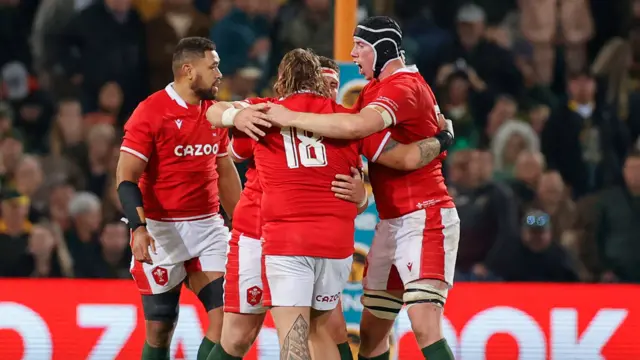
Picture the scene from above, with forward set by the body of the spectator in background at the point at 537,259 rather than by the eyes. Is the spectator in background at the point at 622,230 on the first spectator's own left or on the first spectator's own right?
on the first spectator's own left

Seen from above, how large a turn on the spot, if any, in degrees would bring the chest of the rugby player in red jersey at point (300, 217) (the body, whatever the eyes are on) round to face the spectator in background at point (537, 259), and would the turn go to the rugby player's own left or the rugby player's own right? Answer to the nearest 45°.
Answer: approximately 45° to the rugby player's own right

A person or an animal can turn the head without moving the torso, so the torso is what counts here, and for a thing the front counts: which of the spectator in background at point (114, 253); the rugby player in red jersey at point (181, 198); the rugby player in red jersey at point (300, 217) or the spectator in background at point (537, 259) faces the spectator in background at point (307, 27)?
the rugby player in red jersey at point (300, 217)

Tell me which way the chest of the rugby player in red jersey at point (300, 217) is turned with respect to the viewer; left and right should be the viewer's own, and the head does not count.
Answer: facing away from the viewer

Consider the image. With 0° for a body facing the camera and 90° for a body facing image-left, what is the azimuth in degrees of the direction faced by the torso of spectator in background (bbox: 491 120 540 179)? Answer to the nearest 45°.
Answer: approximately 0°

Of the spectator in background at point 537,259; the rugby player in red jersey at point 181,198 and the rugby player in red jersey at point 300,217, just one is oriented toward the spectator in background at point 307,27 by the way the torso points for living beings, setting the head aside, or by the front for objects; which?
the rugby player in red jersey at point 300,217
